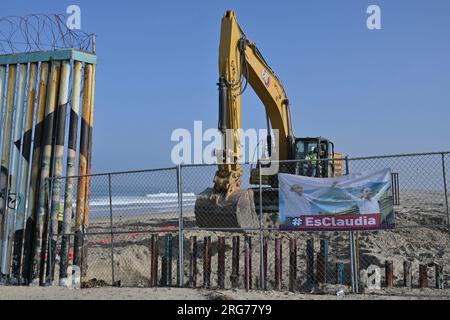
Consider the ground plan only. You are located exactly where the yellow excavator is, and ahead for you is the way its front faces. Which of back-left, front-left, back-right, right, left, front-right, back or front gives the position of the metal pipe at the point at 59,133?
front

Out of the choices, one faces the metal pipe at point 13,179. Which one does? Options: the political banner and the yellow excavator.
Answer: the yellow excavator

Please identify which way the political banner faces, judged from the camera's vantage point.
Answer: facing the viewer

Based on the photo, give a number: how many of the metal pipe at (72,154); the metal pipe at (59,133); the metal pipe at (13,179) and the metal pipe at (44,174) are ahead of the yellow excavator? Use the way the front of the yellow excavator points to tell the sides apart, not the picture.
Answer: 4

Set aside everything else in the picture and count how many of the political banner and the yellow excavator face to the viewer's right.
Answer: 0

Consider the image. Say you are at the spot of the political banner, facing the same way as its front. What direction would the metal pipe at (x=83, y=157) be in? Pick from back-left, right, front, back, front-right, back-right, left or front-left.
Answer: right

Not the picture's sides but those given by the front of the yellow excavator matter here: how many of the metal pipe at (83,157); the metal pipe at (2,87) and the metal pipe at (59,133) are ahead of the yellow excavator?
3

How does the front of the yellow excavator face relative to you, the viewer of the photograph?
facing the viewer and to the left of the viewer

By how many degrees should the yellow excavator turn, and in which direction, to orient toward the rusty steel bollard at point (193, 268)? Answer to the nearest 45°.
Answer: approximately 45° to its left

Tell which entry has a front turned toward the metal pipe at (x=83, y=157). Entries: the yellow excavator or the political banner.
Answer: the yellow excavator

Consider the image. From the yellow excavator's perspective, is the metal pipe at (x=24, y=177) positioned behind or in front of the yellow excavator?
in front

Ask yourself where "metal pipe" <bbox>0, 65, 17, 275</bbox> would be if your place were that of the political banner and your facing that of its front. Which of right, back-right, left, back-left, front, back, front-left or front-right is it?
right

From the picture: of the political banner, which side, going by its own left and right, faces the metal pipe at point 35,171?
right

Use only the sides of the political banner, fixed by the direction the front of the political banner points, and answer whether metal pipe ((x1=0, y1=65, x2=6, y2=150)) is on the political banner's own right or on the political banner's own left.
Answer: on the political banner's own right

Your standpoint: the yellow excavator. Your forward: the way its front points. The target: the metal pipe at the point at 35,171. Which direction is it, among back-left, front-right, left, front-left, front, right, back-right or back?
front

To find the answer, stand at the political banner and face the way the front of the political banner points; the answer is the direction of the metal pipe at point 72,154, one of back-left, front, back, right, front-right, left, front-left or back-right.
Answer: right

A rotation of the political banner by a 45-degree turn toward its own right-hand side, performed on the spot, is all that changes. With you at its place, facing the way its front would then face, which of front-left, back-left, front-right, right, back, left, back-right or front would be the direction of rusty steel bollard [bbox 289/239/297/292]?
right

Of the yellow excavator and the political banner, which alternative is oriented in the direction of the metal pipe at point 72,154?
the yellow excavator
